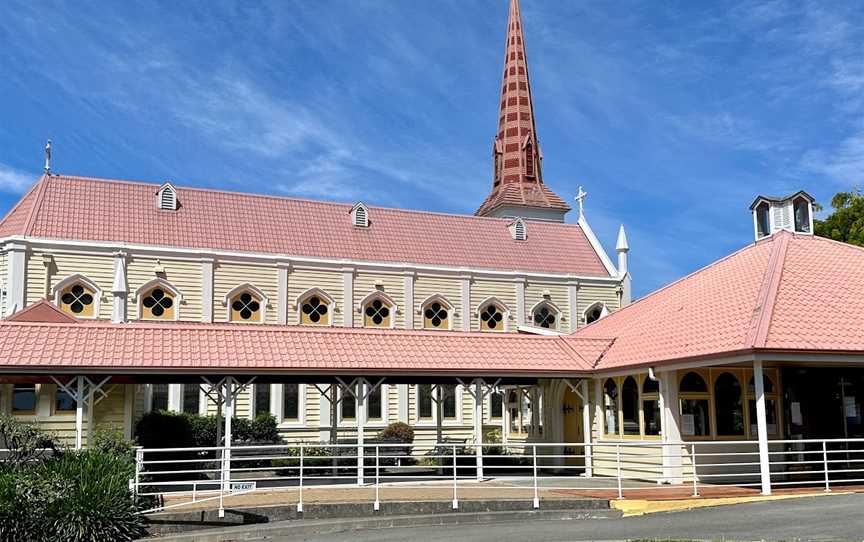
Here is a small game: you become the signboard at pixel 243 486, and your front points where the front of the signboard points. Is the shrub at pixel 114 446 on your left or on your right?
on your right

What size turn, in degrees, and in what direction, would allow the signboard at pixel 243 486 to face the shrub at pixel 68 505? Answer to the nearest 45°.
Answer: approximately 45° to its right

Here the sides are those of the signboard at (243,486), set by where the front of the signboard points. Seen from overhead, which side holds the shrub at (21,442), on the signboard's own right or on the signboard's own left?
on the signboard's own right

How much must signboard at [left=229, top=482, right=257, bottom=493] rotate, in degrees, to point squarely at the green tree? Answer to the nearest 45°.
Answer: approximately 135° to its left

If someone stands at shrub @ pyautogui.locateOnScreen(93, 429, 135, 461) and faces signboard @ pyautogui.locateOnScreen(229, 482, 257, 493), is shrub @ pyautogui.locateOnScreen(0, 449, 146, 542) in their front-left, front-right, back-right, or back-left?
front-right

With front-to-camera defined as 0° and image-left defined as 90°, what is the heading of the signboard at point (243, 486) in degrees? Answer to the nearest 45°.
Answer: approximately 0°

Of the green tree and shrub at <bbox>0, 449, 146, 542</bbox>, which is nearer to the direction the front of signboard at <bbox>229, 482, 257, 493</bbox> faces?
the shrub
